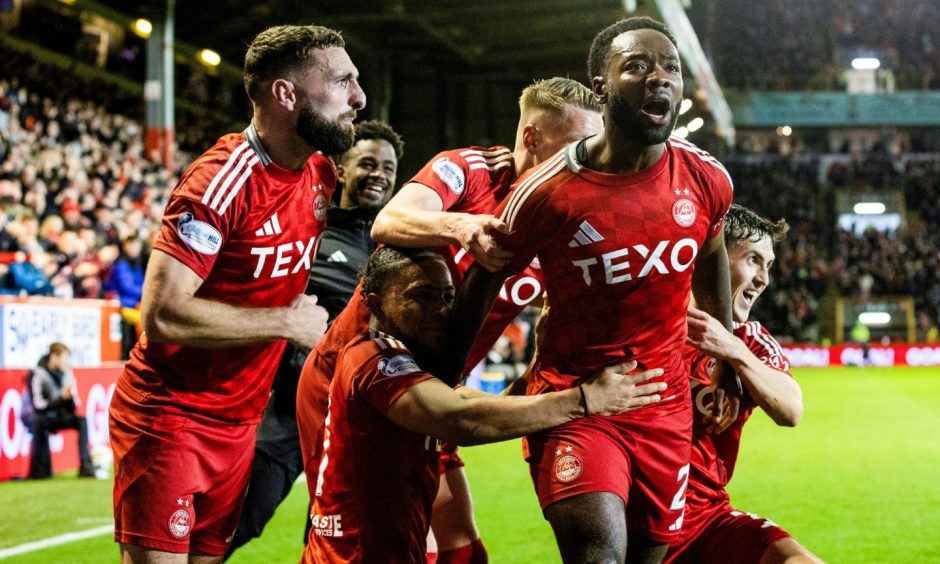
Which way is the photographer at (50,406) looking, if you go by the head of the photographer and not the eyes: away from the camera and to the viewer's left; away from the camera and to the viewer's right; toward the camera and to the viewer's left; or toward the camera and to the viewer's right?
toward the camera and to the viewer's right

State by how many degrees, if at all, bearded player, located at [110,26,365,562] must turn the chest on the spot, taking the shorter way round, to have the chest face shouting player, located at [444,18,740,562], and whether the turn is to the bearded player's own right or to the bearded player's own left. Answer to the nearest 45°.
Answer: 0° — they already face them

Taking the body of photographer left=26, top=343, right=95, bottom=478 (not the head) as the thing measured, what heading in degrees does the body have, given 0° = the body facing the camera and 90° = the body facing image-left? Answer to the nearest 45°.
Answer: approximately 315°

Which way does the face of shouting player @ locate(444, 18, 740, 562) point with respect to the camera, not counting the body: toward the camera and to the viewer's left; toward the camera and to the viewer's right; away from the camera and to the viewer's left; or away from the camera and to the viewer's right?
toward the camera and to the viewer's right

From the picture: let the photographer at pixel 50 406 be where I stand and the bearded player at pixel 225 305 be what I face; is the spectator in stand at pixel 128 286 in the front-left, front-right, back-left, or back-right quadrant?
back-left

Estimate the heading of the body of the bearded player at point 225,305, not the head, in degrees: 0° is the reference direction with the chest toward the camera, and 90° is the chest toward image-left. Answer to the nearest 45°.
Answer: approximately 315°

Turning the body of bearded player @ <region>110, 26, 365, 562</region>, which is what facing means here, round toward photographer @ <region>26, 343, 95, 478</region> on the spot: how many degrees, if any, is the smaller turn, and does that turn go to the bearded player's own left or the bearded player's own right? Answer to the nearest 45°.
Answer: approximately 135° to the bearded player's own left

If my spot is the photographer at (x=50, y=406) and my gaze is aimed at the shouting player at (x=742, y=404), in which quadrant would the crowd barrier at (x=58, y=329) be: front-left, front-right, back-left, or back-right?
back-left

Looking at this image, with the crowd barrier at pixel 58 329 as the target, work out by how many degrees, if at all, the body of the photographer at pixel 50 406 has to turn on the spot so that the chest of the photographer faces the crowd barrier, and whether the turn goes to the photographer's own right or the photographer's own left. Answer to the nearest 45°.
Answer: approximately 135° to the photographer's own left

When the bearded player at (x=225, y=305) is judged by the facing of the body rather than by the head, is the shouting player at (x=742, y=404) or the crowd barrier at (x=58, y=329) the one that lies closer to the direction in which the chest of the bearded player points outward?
the shouting player

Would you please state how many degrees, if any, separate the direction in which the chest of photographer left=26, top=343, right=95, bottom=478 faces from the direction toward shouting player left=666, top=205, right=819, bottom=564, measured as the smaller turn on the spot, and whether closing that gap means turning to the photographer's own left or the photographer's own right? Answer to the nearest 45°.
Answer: approximately 45° to the photographer's own right
